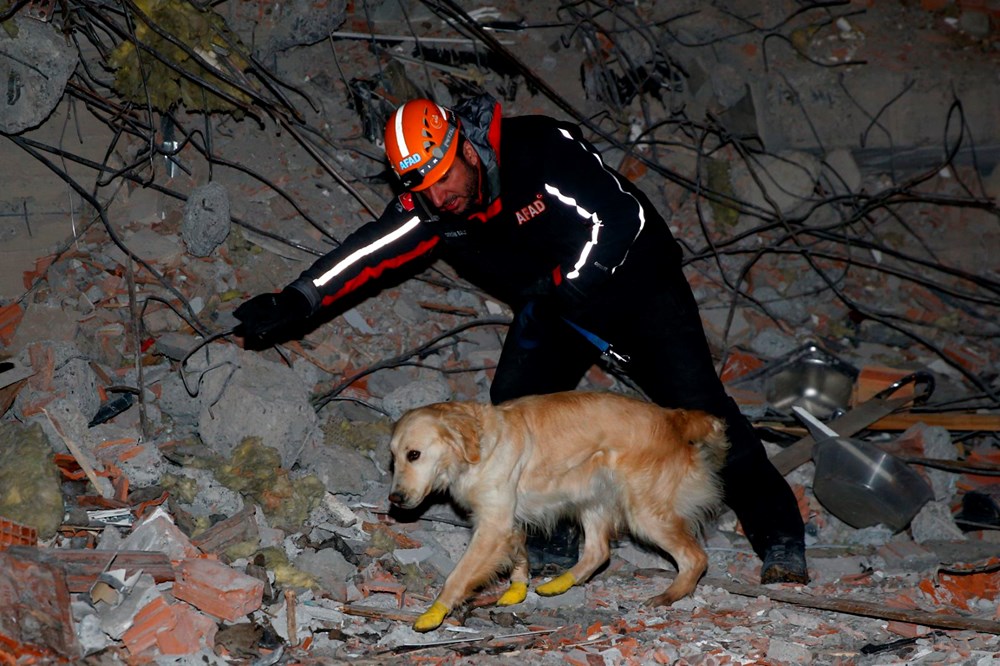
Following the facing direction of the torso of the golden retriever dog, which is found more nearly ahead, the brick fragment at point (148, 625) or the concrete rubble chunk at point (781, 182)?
the brick fragment

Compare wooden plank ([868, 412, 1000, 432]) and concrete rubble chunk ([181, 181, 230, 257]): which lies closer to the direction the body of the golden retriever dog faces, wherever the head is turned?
the concrete rubble chunk

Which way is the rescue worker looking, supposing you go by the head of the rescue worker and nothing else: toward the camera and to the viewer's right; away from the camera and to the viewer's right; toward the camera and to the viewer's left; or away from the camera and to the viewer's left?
toward the camera and to the viewer's left

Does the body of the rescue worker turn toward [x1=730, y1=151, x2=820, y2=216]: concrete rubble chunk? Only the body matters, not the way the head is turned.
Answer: no

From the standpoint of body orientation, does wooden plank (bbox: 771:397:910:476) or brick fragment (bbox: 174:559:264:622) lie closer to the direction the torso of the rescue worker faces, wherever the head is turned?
the brick fragment

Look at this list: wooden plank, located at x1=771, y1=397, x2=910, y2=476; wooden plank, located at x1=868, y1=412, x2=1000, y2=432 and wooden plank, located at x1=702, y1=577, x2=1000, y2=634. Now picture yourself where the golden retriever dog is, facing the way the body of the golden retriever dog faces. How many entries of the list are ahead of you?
0

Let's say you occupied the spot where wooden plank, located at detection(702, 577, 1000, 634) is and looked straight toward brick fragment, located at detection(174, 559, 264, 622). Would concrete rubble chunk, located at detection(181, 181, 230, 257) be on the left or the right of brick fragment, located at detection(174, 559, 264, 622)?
right

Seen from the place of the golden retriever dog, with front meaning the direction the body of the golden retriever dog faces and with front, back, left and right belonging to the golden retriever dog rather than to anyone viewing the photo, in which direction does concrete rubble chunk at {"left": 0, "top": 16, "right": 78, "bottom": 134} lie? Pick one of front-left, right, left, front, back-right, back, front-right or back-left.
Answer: front-right

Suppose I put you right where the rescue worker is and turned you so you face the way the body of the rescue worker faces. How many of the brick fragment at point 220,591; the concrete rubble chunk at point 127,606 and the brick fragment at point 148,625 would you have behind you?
0

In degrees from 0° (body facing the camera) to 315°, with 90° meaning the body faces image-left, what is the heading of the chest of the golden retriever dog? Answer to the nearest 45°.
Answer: approximately 90°

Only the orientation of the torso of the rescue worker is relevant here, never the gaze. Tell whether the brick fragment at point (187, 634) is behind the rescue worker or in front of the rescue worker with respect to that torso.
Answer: in front

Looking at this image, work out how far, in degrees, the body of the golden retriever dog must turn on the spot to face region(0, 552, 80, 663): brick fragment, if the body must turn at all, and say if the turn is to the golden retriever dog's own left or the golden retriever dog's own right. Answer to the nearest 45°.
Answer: approximately 45° to the golden retriever dog's own left

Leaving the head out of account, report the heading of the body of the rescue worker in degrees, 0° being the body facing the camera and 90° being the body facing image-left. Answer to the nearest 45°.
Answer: approximately 45°

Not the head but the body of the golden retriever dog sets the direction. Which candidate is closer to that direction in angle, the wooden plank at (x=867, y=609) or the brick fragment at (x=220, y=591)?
the brick fragment

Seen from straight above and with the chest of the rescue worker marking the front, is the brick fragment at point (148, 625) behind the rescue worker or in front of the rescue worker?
in front
